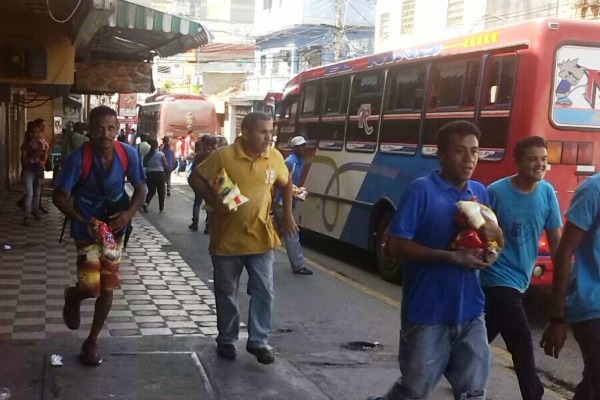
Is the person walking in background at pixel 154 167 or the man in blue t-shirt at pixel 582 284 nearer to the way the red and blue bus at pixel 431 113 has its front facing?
the person walking in background

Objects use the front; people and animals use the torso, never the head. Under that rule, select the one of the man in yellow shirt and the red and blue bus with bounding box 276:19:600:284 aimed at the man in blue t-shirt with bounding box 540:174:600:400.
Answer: the man in yellow shirt

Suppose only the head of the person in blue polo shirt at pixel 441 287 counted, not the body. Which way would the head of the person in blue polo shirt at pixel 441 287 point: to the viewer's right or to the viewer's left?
to the viewer's right

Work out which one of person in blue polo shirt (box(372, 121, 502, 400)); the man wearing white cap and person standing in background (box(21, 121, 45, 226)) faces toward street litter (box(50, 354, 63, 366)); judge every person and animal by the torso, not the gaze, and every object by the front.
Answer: the person standing in background

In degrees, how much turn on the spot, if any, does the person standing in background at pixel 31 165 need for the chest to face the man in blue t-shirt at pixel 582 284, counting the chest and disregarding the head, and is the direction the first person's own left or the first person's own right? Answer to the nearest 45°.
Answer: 0° — they already face them

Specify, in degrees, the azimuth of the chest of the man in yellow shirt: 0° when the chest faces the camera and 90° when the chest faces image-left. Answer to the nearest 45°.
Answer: approximately 315°

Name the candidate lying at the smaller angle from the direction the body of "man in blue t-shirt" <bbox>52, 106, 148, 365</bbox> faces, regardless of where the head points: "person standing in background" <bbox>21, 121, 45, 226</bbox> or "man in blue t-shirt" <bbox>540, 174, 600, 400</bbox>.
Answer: the man in blue t-shirt
